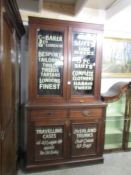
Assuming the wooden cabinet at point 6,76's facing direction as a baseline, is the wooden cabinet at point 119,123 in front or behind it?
in front

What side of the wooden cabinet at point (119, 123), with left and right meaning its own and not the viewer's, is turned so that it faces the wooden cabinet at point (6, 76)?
right

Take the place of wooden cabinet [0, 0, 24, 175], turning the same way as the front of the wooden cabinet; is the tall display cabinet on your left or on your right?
on your left

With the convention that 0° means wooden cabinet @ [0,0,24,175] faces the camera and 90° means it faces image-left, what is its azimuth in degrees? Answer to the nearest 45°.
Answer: approximately 270°

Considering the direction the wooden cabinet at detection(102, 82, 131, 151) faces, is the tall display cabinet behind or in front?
in front
